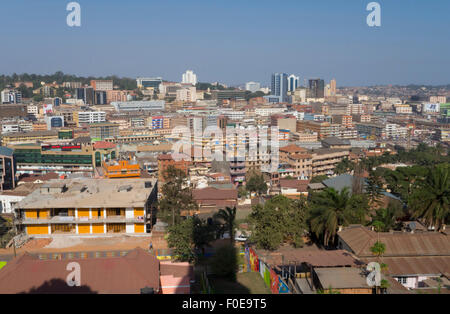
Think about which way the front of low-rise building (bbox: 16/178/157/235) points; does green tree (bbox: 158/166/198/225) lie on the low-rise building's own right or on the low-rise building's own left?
on the low-rise building's own left

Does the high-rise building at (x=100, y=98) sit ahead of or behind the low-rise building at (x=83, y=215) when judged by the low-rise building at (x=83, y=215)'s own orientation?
behind

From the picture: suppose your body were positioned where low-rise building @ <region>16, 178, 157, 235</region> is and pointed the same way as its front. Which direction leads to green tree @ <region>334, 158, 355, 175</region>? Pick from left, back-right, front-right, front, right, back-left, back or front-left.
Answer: back-left

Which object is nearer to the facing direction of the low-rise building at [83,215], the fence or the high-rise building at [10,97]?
the fence

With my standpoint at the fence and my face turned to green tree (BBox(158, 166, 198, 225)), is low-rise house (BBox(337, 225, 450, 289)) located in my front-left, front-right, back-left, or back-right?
back-right

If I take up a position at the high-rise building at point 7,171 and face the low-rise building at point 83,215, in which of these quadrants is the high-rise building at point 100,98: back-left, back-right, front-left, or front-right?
back-left

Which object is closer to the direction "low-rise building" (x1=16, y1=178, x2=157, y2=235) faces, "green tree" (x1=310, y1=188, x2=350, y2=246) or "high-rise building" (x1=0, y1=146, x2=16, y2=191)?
the green tree

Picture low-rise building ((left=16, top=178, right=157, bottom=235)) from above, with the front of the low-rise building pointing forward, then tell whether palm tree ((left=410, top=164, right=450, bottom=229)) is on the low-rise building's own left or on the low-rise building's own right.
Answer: on the low-rise building's own left

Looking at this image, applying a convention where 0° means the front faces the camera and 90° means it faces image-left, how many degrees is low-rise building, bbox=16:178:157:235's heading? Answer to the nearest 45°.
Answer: approximately 0°

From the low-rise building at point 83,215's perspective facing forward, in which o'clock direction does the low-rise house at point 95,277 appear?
the low-rise house at point 95,277 is roughly at 12 o'clock from the low-rise building at point 83,215.

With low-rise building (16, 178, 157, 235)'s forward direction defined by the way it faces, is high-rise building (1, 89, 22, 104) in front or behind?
behind

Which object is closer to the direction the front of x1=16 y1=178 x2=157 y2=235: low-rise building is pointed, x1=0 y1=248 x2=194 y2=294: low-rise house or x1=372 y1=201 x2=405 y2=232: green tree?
the low-rise house

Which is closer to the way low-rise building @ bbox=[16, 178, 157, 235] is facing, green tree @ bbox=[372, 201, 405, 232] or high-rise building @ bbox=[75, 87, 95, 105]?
the green tree

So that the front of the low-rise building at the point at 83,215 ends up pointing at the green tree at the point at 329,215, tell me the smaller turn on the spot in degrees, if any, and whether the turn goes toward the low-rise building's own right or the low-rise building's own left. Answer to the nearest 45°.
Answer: approximately 45° to the low-rise building's own left

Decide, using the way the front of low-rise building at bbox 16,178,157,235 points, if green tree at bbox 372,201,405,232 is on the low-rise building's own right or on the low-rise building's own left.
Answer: on the low-rise building's own left

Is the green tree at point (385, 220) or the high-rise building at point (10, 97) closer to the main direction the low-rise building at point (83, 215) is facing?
the green tree
